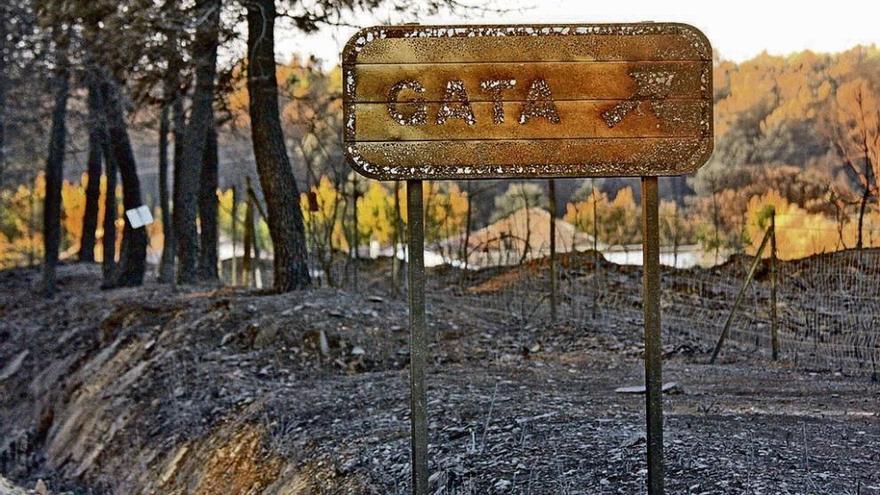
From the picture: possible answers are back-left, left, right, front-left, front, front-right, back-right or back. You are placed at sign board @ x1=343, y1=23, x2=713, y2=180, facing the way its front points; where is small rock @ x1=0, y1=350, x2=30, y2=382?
back-right

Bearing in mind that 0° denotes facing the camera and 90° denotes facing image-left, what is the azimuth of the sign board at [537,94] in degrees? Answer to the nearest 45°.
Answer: approximately 0°
